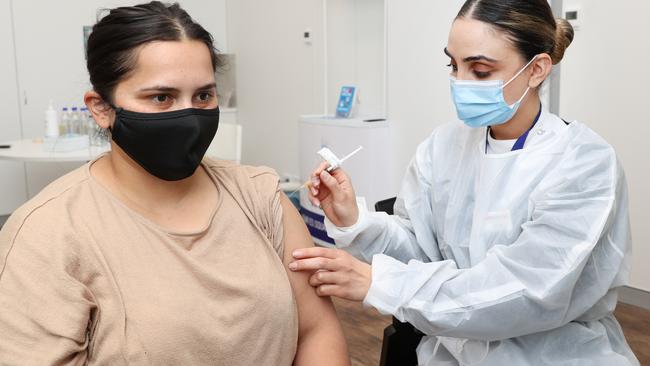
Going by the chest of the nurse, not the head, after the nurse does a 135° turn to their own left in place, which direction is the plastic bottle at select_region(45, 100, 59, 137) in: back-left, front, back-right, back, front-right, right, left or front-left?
back-left

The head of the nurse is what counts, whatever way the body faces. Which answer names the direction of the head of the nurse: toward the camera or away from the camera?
toward the camera

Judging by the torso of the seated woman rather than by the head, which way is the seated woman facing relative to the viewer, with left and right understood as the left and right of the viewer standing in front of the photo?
facing the viewer and to the right of the viewer

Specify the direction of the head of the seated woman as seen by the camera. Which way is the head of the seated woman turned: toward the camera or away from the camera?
toward the camera

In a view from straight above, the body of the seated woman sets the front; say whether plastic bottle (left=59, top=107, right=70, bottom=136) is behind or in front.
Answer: behind

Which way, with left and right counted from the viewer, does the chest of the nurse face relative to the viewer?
facing the viewer and to the left of the viewer
